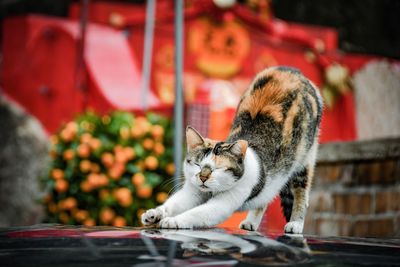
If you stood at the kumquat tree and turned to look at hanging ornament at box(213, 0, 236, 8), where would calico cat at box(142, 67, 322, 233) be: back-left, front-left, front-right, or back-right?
back-right

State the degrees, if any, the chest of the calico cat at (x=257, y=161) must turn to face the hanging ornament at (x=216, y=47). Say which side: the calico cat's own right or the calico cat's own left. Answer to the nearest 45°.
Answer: approximately 135° to the calico cat's own right

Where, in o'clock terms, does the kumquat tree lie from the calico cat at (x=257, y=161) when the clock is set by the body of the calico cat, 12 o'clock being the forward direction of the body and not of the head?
The kumquat tree is roughly at 4 o'clock from the calico cat.

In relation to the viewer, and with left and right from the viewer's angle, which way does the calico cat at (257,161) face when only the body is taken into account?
facing the viewer and to the left of the viewer

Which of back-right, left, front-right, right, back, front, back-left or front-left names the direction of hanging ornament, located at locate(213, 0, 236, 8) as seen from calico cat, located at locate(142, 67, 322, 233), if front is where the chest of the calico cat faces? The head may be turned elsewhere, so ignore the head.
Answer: back-right
